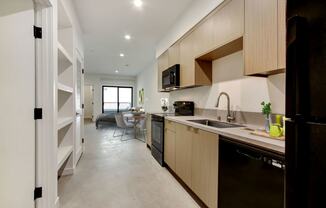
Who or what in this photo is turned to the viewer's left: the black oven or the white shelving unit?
the black oven

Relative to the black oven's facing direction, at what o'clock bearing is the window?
The window is roughly at 2 o'clock from the black oven.

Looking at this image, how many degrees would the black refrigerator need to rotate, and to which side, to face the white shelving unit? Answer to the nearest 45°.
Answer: approximately 45° to its right

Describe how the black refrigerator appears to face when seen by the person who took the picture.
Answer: facing the viewer and to the left of the viewer

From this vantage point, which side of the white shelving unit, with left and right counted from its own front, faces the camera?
right

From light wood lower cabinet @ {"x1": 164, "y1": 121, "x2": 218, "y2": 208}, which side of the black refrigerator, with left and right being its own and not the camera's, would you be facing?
right

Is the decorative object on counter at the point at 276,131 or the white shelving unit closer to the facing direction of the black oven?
the white shelving unit

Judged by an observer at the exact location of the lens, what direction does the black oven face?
facing to the left of the viewer

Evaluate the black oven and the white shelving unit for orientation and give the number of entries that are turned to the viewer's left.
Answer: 1
